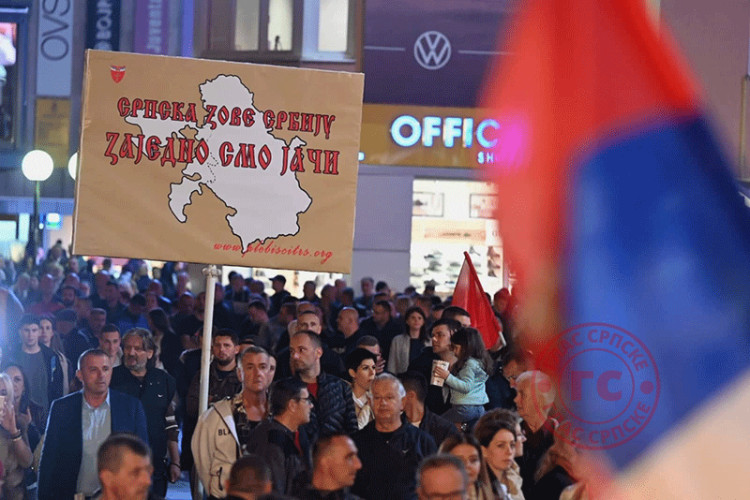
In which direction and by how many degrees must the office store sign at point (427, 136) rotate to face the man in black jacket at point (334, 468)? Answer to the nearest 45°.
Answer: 0° — it already faces them

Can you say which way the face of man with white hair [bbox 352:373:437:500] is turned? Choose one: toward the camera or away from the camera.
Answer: toward the camera

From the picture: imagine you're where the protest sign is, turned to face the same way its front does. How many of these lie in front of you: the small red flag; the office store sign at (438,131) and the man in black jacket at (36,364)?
0

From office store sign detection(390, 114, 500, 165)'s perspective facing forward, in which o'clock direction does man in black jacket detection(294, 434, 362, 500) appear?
The man in black jacket is roughly at 12 o'clock from the office store sign.

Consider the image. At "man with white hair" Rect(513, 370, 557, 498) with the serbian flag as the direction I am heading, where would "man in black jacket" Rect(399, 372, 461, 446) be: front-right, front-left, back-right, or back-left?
back-right

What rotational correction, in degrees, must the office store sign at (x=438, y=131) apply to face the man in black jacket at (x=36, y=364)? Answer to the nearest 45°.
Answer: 0° — it already faces them

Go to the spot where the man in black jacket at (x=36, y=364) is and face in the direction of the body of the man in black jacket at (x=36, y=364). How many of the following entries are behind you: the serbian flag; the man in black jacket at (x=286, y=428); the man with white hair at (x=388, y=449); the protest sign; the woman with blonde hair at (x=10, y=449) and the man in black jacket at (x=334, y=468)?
0

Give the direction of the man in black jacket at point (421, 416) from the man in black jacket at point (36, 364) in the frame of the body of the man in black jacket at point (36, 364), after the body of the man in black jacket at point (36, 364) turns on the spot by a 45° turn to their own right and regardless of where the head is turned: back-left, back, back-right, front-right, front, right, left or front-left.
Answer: left

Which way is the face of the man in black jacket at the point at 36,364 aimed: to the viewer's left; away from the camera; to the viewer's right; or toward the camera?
toward the camera

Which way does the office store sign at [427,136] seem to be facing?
toward the camera

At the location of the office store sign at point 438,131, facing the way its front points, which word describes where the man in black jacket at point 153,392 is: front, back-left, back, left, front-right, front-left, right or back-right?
front

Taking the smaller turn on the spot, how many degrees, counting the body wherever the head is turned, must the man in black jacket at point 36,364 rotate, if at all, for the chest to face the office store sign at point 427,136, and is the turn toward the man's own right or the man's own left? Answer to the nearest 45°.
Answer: approximately 135° to the man's own left

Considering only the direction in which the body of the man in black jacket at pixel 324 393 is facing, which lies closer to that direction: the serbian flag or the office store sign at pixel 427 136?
the serbian flag
